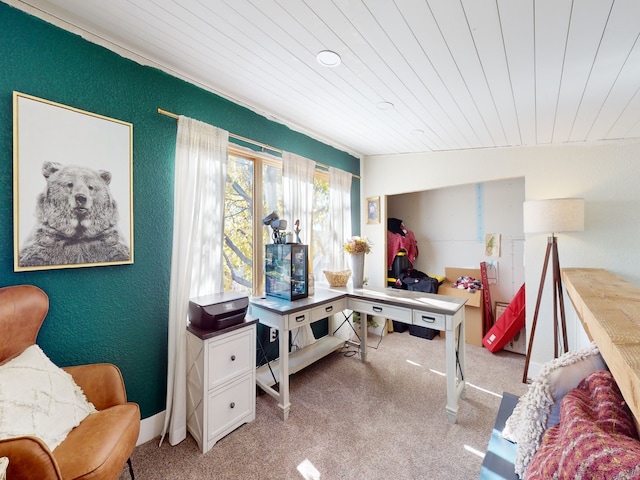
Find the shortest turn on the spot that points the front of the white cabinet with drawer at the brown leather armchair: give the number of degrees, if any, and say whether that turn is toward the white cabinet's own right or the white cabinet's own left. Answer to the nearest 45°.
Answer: approximately 90° to the white cabinet's own right

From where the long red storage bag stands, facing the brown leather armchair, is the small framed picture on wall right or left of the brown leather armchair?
right

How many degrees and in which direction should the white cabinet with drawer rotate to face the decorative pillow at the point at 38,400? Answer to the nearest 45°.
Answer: approximately 90° to its right

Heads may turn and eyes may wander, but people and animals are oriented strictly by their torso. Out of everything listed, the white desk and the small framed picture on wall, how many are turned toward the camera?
2

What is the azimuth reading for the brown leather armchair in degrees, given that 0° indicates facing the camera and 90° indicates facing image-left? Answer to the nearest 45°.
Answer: approximately 315°
